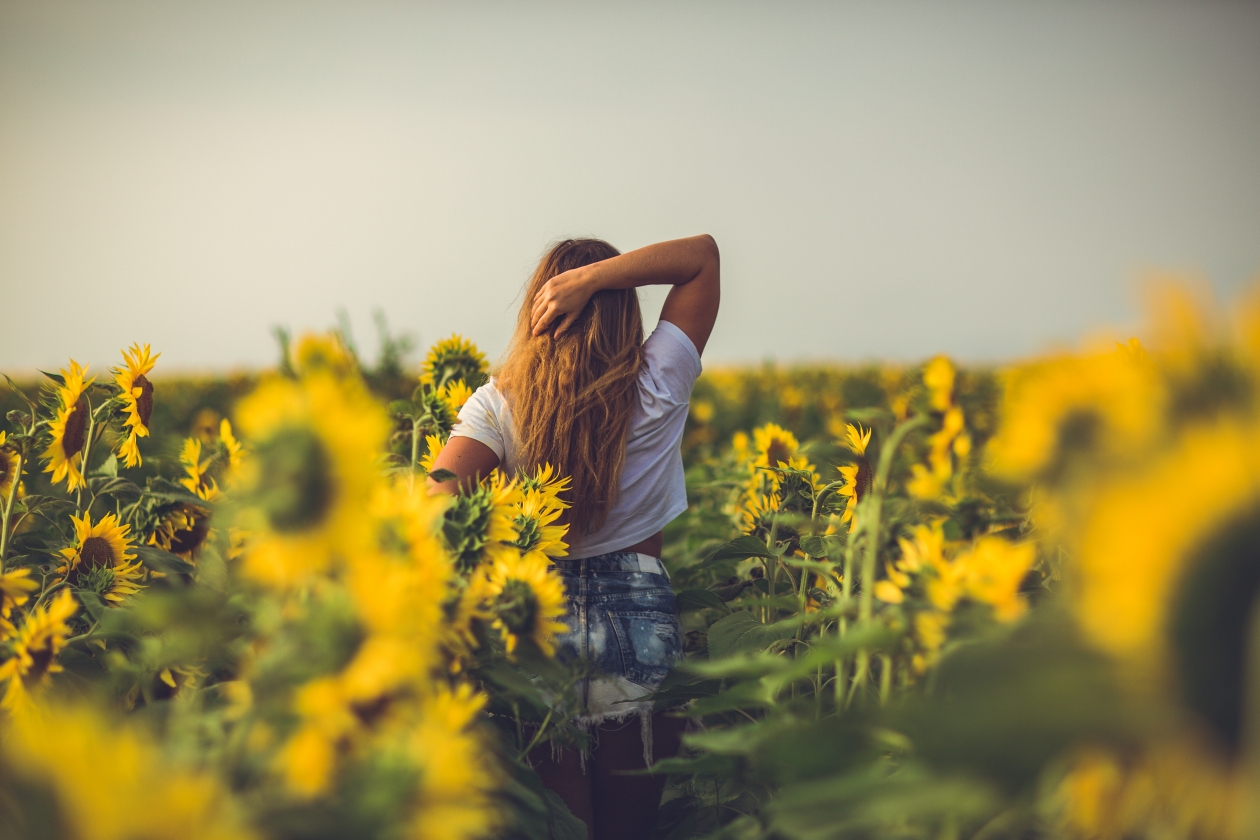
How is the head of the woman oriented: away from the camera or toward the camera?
away from the camera

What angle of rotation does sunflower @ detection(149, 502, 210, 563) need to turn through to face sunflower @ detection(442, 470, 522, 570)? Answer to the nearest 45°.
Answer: approximately 45° to its right
